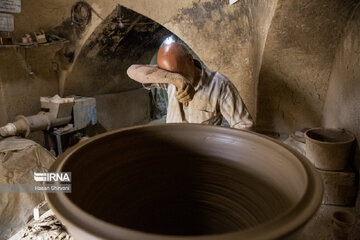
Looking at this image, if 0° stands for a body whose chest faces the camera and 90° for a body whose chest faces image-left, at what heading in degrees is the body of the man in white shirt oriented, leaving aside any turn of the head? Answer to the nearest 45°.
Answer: approximately 45°
